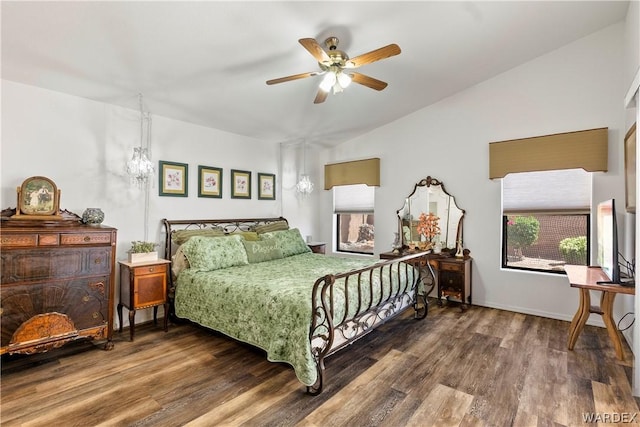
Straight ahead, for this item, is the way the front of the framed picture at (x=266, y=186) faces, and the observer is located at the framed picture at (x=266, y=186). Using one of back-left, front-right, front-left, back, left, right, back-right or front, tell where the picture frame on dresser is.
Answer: right

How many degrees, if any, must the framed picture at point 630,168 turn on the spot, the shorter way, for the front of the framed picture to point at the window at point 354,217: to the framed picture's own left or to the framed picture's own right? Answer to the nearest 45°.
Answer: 0° — it already faces it

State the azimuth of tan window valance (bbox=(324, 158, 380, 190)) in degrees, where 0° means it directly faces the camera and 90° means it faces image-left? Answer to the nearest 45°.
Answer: approximately 45°

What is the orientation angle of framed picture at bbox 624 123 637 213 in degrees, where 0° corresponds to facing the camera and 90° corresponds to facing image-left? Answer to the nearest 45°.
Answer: approximately 90°

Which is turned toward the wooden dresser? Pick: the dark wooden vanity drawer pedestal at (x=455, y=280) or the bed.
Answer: the dark wooden vanity drawer pedestal

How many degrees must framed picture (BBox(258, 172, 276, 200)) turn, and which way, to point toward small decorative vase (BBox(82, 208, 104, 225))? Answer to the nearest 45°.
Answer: approximately 90° to its right

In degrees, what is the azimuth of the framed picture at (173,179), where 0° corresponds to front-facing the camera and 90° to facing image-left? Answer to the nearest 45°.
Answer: approximately 315°

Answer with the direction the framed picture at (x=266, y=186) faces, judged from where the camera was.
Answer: facing the viewer and to the right of the viewer

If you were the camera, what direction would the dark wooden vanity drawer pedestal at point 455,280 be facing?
facing the viewer and to the left of the viewer

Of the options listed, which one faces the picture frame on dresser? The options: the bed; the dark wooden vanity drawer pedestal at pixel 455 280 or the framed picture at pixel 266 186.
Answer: the dark wooden vanity drawer pedestal

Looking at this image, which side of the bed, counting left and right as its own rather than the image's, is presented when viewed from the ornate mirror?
left
